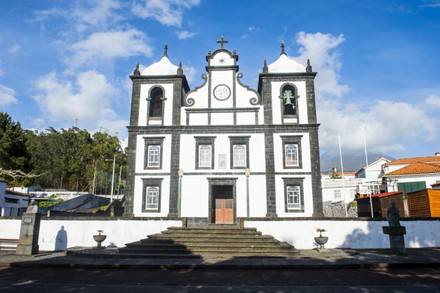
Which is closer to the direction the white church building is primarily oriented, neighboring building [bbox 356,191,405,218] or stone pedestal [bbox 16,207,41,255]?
the stone pedestal

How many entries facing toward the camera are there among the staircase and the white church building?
2

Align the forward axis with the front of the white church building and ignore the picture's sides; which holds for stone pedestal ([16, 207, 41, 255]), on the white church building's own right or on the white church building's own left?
on the white church building's own right

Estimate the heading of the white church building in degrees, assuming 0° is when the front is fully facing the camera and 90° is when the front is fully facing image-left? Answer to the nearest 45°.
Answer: approximately 0°

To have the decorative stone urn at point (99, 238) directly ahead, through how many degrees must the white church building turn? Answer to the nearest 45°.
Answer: approximately 45° to its right

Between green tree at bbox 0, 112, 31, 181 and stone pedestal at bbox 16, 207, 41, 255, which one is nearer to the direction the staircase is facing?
the stone pedestal

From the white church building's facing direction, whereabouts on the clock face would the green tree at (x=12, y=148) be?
The green tree is roughly at 4 o'clock from the white church building.

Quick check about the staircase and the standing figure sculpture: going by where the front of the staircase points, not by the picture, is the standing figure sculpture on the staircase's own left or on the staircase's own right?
on the staircase's own left

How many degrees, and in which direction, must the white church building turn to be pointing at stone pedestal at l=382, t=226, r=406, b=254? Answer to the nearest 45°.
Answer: approximately 45° to its left

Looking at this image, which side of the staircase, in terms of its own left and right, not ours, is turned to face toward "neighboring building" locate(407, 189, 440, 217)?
left

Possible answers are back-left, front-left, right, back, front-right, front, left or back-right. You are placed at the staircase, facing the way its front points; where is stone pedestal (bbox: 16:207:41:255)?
right

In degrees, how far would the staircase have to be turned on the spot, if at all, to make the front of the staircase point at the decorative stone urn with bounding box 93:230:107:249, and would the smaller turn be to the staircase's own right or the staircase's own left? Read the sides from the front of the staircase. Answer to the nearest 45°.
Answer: approximately 90° to the staircase's own right
